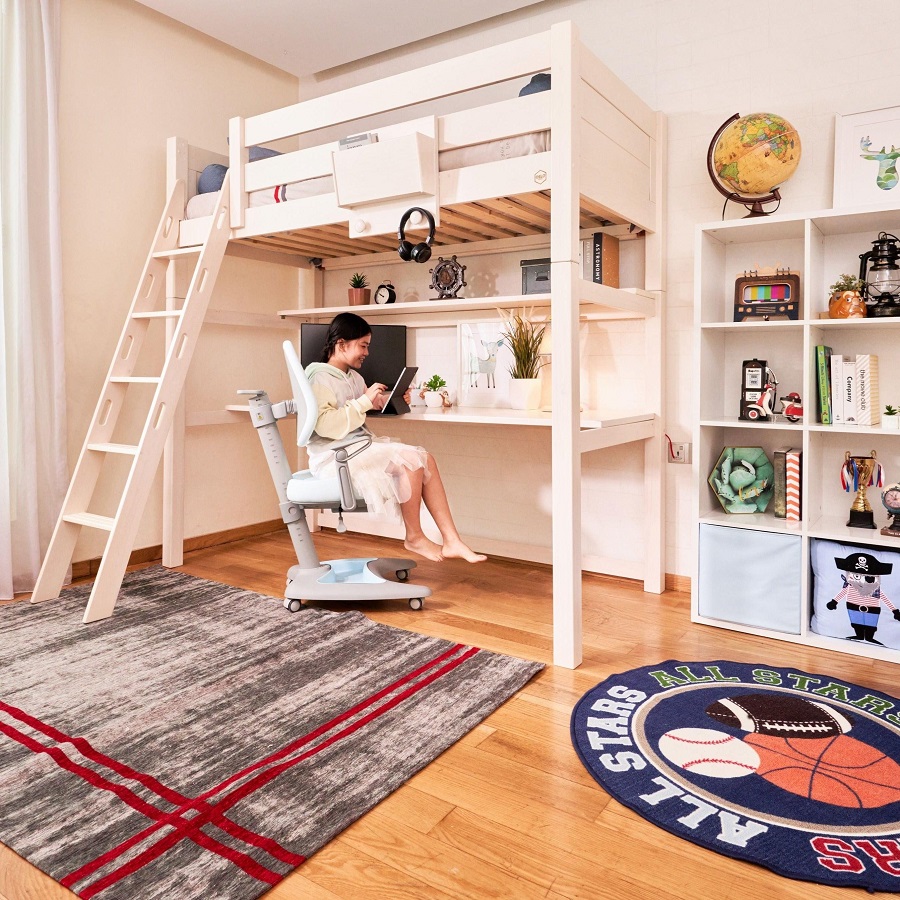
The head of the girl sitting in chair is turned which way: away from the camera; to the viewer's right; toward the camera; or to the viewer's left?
to the viewer's right

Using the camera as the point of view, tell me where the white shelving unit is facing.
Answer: facing the viewer and to the left of the viewer

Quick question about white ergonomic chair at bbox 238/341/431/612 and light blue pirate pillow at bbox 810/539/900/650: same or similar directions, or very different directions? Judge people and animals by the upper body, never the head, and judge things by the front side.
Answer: very different directions

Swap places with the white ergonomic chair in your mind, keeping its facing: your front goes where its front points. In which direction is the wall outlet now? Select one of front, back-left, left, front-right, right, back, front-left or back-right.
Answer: front

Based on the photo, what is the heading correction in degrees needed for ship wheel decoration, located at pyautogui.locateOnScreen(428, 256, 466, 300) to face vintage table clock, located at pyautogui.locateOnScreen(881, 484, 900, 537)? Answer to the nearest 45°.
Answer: approximately 90° to its left

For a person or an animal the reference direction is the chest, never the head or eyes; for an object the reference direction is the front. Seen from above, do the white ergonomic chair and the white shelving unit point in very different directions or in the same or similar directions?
very different directions

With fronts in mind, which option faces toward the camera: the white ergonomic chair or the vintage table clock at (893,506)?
the vintage table clock

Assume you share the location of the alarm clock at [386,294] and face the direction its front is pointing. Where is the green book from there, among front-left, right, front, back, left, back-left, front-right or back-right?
left

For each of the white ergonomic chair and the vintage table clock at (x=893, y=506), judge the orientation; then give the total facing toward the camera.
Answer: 1

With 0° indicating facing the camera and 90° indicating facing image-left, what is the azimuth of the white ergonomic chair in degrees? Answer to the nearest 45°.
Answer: approximately 270°

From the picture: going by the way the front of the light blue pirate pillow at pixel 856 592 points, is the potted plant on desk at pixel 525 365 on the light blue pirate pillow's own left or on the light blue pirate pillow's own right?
on the light blue pirate pillow's own right

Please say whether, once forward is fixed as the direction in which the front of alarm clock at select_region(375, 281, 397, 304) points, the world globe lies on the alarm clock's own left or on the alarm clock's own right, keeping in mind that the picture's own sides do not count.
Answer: on the alarm clock's own left

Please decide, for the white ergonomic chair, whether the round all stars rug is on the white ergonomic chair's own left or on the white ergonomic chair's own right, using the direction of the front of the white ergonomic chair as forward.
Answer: on the white ergonomic chair's own right

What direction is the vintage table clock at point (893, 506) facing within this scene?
toward the camera

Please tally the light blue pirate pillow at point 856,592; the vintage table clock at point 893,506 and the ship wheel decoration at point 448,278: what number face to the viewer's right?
0

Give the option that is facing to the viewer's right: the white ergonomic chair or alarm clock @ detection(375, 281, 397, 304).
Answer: the white ergonomic chair
